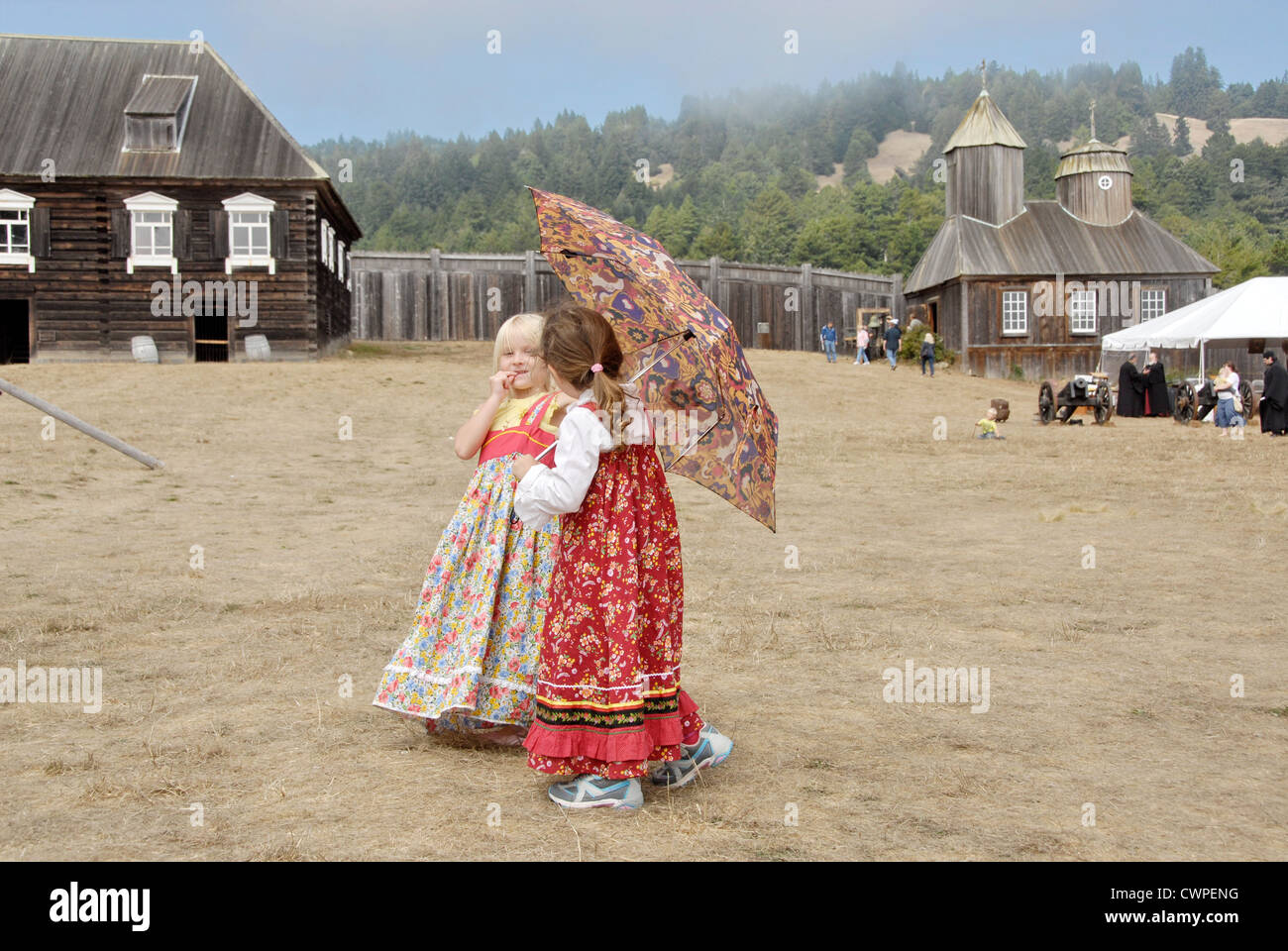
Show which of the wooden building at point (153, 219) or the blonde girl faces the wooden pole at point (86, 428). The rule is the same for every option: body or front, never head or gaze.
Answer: the wooden building

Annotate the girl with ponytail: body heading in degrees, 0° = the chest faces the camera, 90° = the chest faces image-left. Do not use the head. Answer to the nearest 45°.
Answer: approximately 135°

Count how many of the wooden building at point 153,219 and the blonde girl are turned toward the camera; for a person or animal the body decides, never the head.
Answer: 2

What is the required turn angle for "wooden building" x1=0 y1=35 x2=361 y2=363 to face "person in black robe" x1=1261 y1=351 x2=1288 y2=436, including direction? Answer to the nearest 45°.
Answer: approximately 45° to its left

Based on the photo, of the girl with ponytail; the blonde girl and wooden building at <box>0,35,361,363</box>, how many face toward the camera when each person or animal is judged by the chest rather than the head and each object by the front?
2

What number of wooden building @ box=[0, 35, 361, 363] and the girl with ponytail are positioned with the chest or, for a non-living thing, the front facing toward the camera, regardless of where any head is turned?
1

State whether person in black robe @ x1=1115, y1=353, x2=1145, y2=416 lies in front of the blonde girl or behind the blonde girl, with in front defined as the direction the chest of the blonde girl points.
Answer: behind

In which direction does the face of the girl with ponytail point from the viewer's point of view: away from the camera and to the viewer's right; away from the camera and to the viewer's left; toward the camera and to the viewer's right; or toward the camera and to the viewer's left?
away from the camera and to the viewer's left

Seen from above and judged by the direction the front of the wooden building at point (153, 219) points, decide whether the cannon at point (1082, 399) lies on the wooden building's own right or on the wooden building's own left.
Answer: on the wooden building's own left
